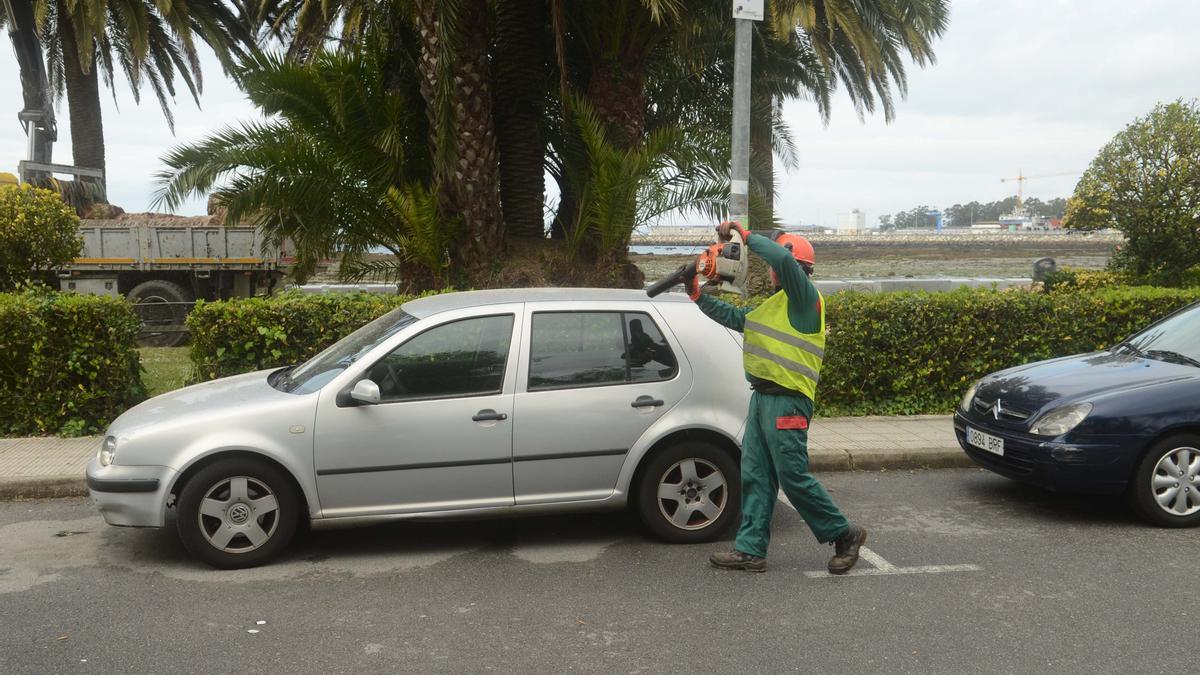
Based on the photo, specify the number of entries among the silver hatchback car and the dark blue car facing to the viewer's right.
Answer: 0

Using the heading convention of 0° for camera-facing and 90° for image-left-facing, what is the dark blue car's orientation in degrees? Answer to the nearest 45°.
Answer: approximately 45°

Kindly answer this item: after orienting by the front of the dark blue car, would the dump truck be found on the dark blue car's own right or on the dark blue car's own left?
on the dark blue car's own right

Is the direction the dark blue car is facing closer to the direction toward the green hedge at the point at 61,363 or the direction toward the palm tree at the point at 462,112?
the green hedge

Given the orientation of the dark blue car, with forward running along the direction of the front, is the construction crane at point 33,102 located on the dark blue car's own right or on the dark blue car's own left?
on the dark blue car's own right

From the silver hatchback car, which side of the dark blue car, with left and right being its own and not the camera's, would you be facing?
front

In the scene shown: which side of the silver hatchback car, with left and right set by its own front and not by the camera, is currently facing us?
left

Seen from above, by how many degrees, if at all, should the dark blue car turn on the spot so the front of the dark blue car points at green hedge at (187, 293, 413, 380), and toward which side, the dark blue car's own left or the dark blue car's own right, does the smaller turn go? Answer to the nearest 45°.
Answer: approximately 45° to the dark blue car's own right

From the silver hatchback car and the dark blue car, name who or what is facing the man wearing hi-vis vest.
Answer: the dark blue car

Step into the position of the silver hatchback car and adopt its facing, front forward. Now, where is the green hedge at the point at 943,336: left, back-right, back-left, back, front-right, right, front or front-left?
back-right

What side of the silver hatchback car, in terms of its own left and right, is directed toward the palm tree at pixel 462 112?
right

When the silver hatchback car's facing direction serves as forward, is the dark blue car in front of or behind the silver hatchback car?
behind

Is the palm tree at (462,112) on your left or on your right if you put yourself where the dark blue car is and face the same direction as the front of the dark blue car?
on your right
